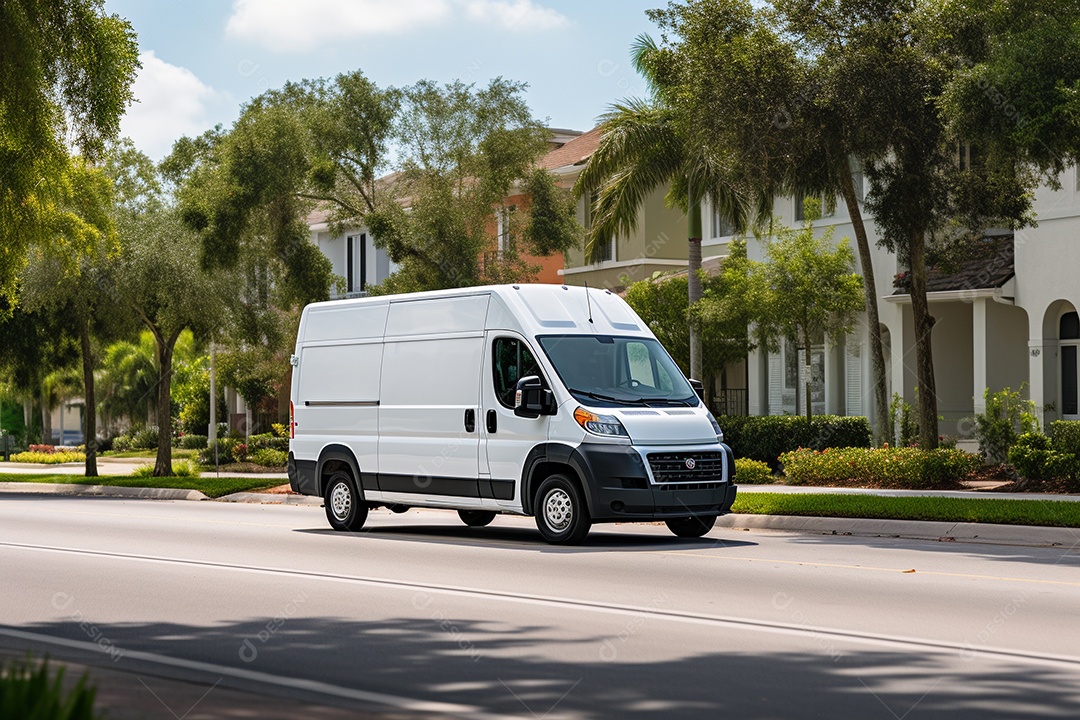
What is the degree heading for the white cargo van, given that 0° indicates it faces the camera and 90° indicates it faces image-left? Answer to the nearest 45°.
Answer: approximately 315°

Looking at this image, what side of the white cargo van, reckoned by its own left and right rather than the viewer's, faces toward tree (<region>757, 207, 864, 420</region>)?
left

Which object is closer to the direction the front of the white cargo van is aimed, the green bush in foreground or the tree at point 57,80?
the green bush in foreground

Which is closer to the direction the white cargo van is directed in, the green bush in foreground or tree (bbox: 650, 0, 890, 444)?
the green bush in foreground

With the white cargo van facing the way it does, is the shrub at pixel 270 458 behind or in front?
behind

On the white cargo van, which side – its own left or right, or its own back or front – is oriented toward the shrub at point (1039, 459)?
left

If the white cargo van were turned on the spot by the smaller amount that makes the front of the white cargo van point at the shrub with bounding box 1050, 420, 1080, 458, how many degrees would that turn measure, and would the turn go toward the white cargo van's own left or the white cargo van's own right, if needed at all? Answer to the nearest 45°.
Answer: approximately 90° to the white cargo van's own left

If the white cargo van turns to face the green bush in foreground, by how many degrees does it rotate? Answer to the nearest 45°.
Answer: approximately 45° to its right

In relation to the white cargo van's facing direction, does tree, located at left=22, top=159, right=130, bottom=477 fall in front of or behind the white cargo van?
behind

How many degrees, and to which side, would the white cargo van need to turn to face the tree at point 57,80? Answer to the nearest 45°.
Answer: approximately 135° to its right
